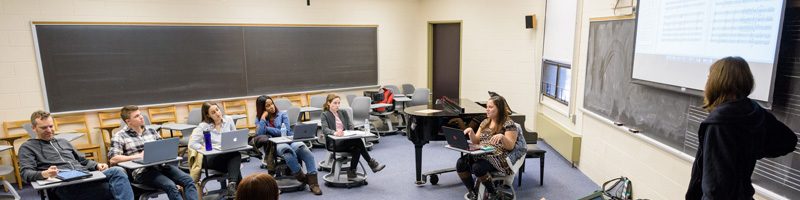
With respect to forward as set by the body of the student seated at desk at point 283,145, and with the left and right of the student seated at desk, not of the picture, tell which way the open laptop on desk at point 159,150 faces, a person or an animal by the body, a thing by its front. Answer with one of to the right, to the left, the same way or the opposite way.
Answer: the opposite way

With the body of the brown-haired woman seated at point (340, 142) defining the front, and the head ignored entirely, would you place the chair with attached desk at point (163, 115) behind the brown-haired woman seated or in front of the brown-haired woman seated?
behind

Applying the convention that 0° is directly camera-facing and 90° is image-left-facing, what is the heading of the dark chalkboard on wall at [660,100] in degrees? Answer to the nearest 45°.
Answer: approximately 45°

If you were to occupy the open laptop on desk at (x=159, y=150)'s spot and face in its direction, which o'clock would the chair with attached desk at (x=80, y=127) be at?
The chair with attached desk is roughly at 1 o'clock from the open laptop on desk.

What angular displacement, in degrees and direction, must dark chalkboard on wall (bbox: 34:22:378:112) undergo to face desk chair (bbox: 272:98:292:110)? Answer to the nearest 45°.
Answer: approximately 45° to its left

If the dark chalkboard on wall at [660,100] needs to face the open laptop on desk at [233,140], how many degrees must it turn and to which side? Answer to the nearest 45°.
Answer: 0° — it already faces it

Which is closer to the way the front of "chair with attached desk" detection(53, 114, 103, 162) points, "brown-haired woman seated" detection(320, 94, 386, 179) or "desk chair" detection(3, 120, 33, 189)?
the brown-haired woman seated

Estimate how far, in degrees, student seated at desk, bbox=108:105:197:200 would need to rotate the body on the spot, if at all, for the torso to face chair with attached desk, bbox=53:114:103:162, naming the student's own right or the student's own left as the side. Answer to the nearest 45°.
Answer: approximately 135° to the student's own left

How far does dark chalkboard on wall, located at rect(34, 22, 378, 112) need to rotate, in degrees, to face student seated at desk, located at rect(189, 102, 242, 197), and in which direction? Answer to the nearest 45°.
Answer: approximately 45° to its right

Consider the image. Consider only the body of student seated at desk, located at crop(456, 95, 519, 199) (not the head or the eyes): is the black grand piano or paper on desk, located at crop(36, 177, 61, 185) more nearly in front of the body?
the paper on desk
